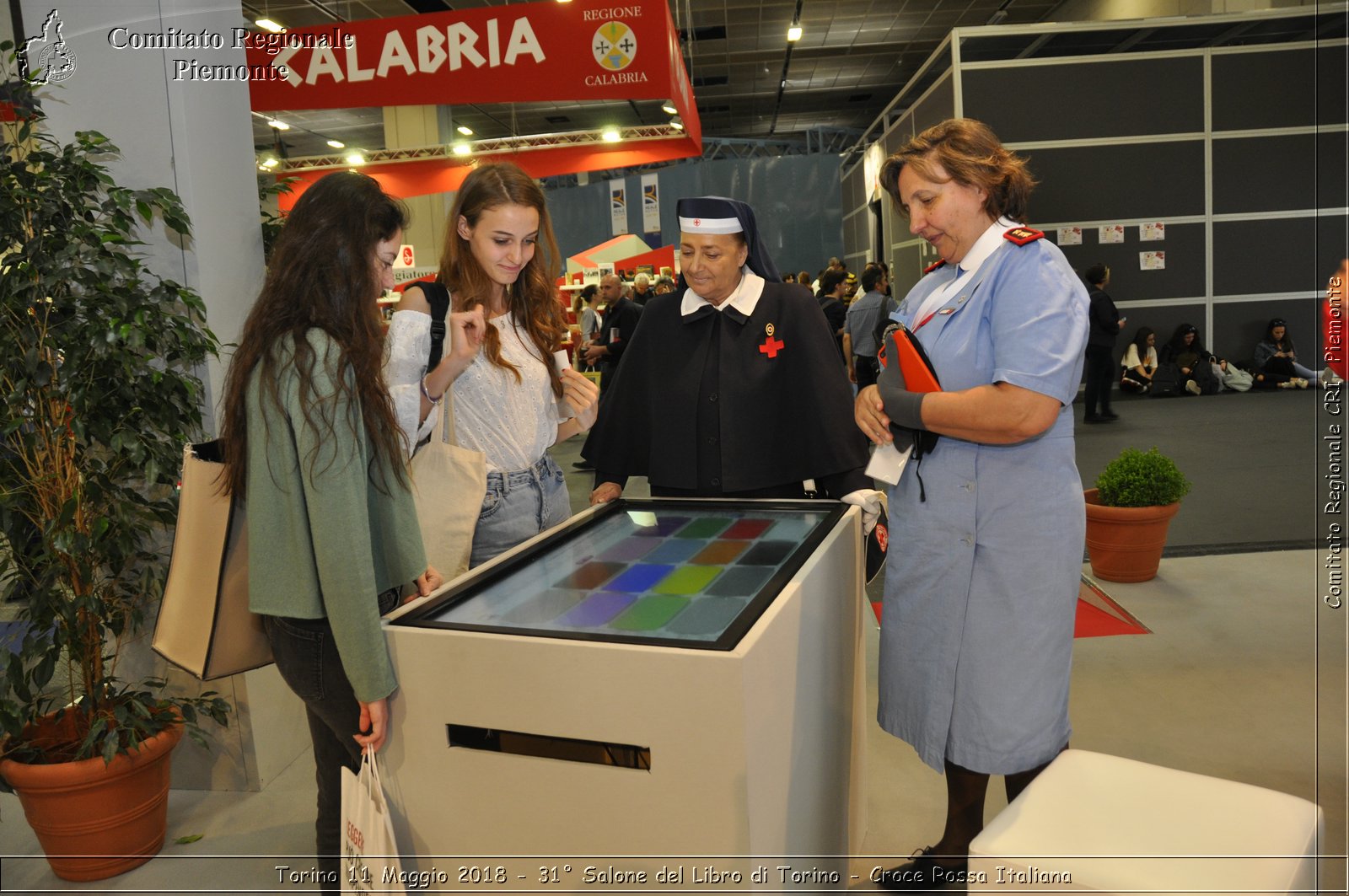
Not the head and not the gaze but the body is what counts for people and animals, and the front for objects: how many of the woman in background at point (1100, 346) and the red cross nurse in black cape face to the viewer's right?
1

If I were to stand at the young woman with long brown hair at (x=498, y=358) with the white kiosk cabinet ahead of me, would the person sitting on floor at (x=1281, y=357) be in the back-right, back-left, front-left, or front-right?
back-left

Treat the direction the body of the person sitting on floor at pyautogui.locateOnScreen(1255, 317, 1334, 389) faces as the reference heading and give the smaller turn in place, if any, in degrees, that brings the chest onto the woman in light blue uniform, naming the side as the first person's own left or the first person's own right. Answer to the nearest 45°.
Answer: approximately 45° to the first person's own right

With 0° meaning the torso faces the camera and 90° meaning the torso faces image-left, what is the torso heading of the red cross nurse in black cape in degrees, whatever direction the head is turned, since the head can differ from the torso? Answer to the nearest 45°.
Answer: approximately 0°

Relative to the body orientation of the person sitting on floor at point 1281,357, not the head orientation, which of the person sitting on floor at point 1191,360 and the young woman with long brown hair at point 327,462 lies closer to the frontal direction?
the young woman with long brown hair

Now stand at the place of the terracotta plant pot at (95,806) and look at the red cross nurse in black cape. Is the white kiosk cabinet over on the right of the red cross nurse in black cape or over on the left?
right

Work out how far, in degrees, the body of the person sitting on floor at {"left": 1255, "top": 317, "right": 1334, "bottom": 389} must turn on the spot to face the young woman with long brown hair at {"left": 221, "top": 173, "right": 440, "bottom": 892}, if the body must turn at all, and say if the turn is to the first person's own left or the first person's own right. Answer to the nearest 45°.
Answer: approximately 45° to the first person's own right

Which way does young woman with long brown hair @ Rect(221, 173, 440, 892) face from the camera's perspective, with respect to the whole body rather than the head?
to the viewer's right

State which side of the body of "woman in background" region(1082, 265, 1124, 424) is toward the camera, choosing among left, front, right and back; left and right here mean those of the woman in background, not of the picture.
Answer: right

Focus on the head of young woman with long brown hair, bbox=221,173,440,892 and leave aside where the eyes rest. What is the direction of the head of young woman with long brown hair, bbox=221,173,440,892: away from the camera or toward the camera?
away from the camera

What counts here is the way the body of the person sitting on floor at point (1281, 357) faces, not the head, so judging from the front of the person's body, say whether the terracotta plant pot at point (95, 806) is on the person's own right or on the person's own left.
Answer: on the person's own right

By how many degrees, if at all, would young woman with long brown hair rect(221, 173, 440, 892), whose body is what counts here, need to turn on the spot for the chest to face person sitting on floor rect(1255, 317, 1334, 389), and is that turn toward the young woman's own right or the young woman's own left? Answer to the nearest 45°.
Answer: approximately 45° to the young woman's own left
